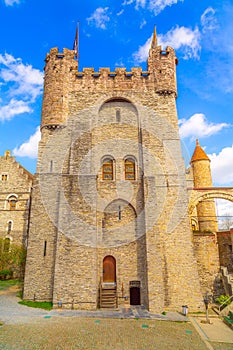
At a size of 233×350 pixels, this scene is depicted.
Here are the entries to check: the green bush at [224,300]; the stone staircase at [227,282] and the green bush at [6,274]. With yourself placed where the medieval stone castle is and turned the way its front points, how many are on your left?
2

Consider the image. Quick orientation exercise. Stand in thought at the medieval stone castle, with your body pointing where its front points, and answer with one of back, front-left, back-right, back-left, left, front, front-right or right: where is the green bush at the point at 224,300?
left

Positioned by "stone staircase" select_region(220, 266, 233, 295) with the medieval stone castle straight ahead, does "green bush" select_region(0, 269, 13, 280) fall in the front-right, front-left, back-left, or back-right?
front-right

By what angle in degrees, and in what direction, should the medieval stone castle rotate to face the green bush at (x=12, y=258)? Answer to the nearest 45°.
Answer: approximately 135° to its right

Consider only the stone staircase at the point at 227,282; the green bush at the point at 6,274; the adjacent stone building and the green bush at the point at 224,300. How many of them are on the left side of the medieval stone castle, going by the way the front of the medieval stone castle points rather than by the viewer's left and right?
2

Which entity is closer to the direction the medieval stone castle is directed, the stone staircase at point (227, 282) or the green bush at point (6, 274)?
the stone staircase

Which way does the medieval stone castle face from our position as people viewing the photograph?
facing the viewer

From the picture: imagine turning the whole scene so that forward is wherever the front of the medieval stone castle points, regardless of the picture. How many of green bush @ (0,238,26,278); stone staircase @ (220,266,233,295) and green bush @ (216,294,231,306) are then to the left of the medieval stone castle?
2

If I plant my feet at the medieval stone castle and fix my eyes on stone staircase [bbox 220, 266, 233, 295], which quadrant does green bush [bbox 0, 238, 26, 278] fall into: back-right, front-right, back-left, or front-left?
back-left

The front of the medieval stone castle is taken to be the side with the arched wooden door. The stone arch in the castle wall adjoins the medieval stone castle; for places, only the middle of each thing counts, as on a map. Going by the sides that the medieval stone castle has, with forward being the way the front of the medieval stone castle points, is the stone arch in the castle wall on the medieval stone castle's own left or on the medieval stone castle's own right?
on the medieval stone castle's own left

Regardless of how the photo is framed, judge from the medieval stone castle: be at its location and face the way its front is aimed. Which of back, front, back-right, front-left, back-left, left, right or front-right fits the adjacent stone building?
back-right

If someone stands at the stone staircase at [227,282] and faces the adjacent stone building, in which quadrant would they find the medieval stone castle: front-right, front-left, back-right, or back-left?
front-left

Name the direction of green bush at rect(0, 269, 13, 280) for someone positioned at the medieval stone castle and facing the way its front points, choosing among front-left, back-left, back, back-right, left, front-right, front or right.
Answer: back-right
